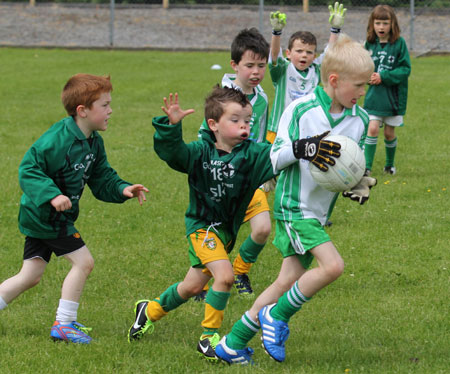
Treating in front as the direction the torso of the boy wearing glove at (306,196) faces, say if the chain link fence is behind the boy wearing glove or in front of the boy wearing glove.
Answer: behind

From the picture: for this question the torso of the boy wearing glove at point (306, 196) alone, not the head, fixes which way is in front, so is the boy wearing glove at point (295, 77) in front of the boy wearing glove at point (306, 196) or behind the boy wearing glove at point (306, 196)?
behind
